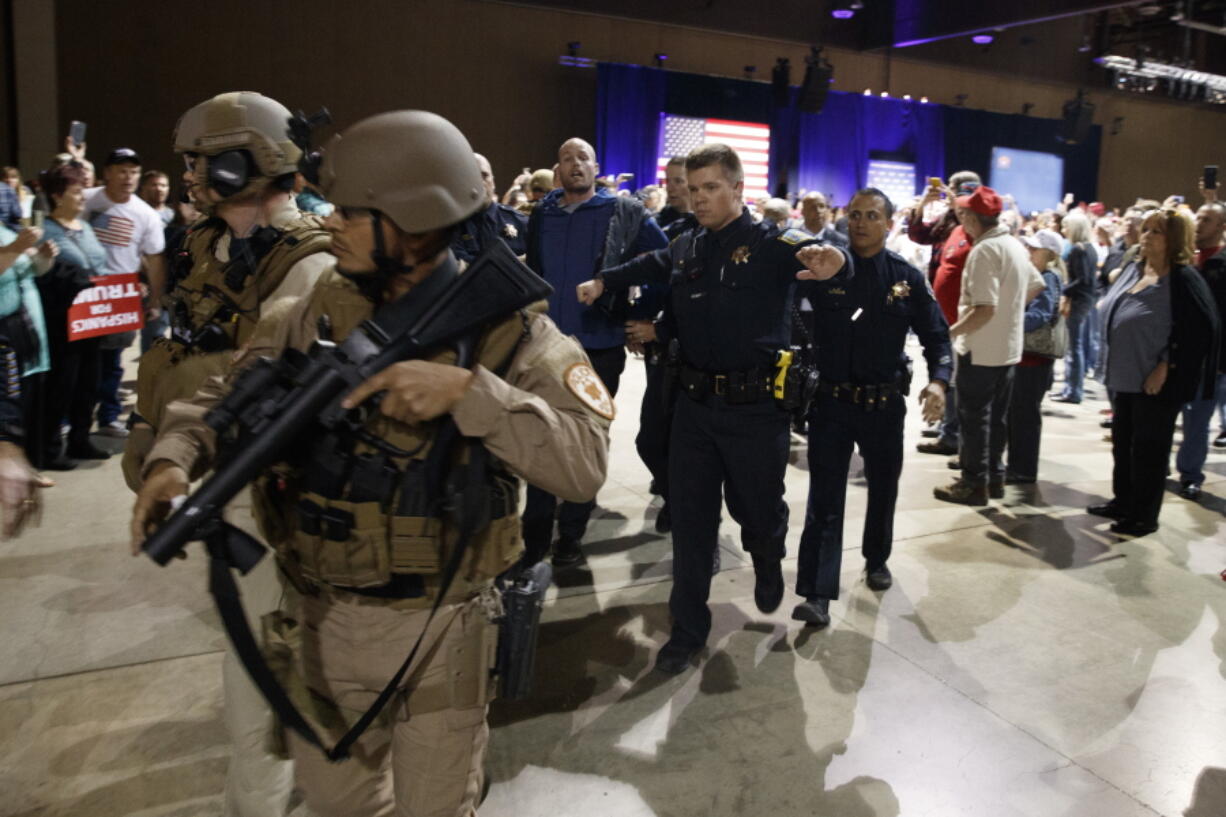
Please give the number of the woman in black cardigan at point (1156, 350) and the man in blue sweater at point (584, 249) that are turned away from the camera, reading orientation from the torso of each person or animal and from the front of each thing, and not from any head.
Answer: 0

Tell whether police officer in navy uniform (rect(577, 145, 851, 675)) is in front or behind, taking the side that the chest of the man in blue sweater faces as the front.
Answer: in front

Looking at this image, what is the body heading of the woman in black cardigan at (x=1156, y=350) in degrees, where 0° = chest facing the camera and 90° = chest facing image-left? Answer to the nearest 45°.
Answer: approximately 45°

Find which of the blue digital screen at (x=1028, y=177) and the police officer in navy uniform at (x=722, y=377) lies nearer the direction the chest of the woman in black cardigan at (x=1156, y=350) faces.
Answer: the police officer in navy uniform

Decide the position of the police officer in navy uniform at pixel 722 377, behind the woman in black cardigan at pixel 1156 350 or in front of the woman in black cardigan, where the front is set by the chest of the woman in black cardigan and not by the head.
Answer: in front

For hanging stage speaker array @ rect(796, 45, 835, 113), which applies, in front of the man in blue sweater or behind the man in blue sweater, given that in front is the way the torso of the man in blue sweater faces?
behind

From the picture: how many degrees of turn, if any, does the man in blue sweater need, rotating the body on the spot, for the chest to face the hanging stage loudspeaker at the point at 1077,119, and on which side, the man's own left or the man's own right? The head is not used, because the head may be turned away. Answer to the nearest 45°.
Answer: approximately 135° to the man's own left

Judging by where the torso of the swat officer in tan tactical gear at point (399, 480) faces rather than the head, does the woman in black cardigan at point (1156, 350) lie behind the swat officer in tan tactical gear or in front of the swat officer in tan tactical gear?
behind

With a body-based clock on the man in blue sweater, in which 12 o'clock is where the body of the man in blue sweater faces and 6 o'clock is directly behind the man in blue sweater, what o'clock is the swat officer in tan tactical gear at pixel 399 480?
The swat officer in tan tactical gear is roughly at 12 o'clock from the man in blue sweater.

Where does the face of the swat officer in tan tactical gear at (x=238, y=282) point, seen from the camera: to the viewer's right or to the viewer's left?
to the viewer's left

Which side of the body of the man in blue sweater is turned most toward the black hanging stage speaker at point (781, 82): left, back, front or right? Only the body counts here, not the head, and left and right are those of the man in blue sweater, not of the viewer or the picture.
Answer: back

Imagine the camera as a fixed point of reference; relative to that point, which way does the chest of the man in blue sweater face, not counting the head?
toward the camera
